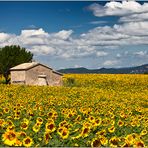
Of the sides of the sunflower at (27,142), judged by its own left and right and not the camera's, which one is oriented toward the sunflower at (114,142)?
left

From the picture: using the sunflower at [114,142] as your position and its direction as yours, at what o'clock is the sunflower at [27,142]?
the sunflower at [27,142] is roughly at 3 o'clock from the sunflower at [114,142].

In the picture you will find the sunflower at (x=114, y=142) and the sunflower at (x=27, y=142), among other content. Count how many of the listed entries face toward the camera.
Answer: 2

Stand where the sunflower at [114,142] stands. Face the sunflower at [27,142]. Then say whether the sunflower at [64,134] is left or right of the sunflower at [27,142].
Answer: right

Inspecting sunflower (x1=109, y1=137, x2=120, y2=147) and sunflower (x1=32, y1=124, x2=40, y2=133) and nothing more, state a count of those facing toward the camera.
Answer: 2

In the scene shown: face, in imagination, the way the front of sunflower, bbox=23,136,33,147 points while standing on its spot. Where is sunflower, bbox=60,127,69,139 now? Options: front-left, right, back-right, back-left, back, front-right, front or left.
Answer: back-left

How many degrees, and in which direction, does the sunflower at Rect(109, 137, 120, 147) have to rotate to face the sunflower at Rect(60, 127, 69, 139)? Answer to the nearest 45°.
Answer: approximately 135° to its right

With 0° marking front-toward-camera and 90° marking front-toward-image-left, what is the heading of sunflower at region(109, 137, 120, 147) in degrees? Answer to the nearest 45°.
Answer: approximately 0°
